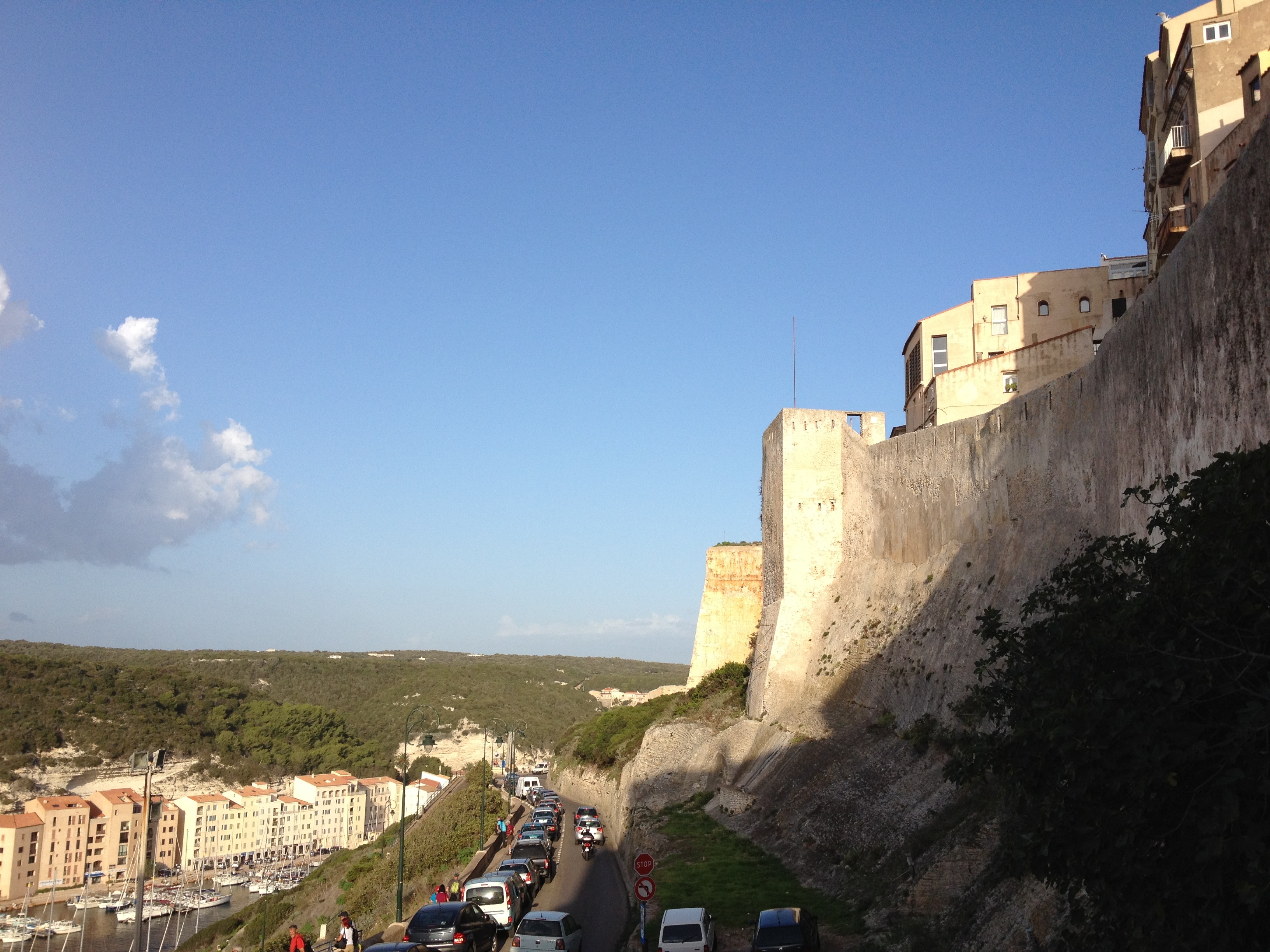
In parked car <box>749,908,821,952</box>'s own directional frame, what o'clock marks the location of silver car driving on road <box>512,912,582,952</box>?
silver car driving on road <box>512,912,582,952</box> is roughly at 10 o'clock from parked car <box>749,908,821,952</box>.

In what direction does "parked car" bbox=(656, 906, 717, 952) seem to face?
away from the camera

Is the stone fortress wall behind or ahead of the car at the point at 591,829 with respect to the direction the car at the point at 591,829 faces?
behind

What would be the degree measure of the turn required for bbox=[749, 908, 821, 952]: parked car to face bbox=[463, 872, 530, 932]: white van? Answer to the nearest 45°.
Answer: approximately 45° to its left

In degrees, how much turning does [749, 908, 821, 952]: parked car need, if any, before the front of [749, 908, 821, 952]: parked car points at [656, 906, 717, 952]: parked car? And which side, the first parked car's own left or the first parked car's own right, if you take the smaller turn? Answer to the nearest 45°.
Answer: approximately 45° to the first parked car's own left

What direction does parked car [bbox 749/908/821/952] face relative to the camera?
away from the camera
